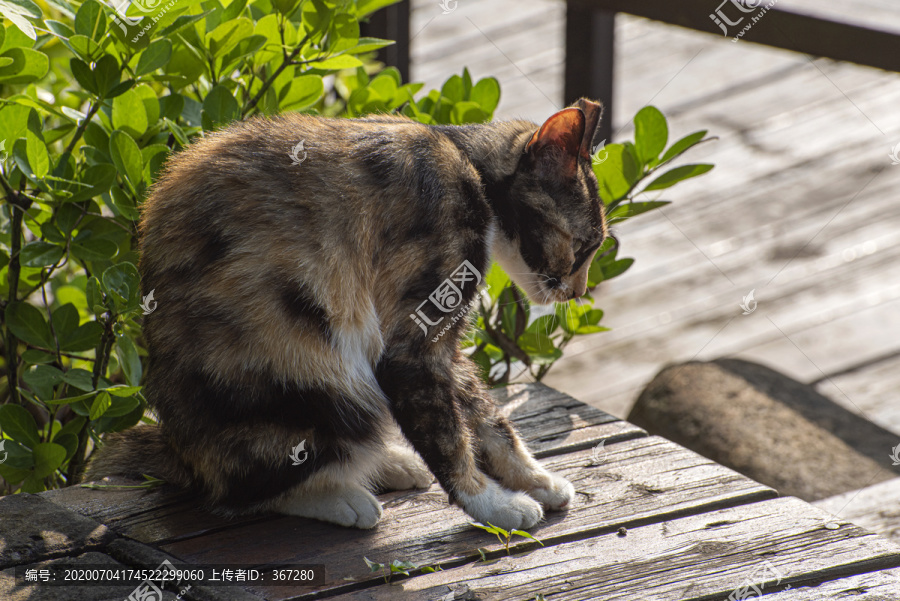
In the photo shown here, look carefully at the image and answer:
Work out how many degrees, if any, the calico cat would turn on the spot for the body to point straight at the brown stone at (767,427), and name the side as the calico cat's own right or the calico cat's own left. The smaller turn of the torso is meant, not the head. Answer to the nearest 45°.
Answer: approximately 45° to the calico cat's own left

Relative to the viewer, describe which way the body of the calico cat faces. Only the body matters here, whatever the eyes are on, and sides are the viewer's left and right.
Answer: facing to the right of the viewer

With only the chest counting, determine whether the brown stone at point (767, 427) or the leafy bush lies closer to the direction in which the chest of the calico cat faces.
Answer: the brown stone
